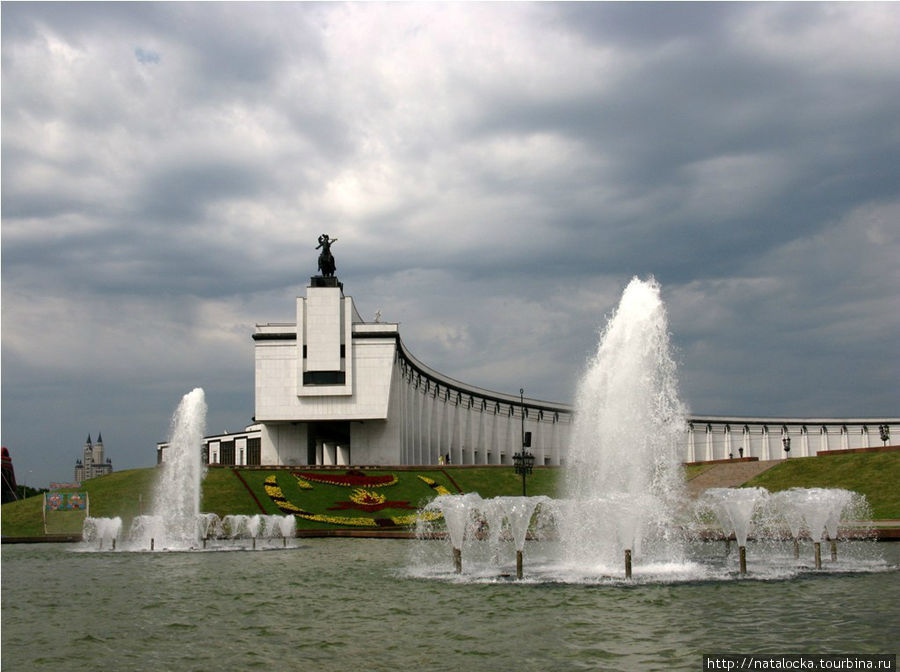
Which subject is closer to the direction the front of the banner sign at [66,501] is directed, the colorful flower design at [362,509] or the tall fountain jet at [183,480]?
the tall fountain jet

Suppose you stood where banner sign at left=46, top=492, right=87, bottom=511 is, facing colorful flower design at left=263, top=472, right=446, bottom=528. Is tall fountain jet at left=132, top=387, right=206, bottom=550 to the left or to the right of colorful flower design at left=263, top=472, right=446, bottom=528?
right

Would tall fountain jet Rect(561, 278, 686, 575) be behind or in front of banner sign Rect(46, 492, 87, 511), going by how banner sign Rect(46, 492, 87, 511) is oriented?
in front

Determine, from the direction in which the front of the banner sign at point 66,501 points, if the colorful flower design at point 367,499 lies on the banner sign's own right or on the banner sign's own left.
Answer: on the banner sign's own left

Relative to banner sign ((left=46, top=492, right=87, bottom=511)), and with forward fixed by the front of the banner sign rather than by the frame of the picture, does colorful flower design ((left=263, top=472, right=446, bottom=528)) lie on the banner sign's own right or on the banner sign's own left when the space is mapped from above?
on the banner sign's own left

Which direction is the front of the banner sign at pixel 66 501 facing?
toward the camera

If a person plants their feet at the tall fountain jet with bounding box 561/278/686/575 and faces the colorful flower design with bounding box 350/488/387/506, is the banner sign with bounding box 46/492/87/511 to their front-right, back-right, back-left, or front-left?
front-left

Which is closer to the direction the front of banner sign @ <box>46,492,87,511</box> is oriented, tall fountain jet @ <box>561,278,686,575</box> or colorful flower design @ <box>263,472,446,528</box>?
the tall fountain jet

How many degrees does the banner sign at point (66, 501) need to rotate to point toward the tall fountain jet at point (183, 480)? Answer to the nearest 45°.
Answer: approximately 45° to its left
